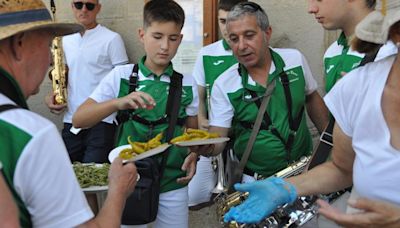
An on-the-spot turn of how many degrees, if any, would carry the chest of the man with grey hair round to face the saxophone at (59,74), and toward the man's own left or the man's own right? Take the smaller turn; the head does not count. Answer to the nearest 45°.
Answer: approximately 90° to the man's own right

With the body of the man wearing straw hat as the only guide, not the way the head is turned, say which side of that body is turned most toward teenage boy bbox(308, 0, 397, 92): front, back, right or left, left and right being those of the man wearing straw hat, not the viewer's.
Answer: front

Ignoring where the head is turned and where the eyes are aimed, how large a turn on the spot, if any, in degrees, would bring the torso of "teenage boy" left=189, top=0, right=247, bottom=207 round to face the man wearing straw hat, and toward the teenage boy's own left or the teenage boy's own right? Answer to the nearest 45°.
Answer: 0° — they already face them

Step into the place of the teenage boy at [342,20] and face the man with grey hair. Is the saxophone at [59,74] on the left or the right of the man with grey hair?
right

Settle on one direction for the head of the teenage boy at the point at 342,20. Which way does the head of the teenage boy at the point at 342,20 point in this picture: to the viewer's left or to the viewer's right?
to the viewer's left

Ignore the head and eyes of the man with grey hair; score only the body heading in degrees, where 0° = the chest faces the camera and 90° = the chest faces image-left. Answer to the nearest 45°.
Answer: approximately 45°

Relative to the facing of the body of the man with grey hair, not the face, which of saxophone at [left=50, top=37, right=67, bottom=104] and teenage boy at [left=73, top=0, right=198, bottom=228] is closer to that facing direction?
the teenage boy

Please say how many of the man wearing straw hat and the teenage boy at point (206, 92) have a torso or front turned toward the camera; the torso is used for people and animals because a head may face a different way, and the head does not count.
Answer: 1

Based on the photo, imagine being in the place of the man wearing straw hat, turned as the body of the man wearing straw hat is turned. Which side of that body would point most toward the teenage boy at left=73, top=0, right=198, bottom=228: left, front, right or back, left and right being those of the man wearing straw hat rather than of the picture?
front

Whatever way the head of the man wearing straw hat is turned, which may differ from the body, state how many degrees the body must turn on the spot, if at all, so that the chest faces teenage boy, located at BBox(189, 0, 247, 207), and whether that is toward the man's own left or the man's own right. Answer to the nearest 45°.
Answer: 0° — they already face them

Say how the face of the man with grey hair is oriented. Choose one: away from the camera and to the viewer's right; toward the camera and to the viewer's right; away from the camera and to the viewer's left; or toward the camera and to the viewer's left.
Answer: toward the camera and to the viewer's left

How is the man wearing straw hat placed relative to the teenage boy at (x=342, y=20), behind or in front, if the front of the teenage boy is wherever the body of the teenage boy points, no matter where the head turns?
in front

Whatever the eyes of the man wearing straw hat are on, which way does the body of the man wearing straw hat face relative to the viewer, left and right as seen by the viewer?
facing away from the viewer and to the right of the viewer

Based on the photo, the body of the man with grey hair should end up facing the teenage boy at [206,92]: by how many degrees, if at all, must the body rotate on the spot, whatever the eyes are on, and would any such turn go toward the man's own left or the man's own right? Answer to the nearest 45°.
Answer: approximately 90° to the man's own right
